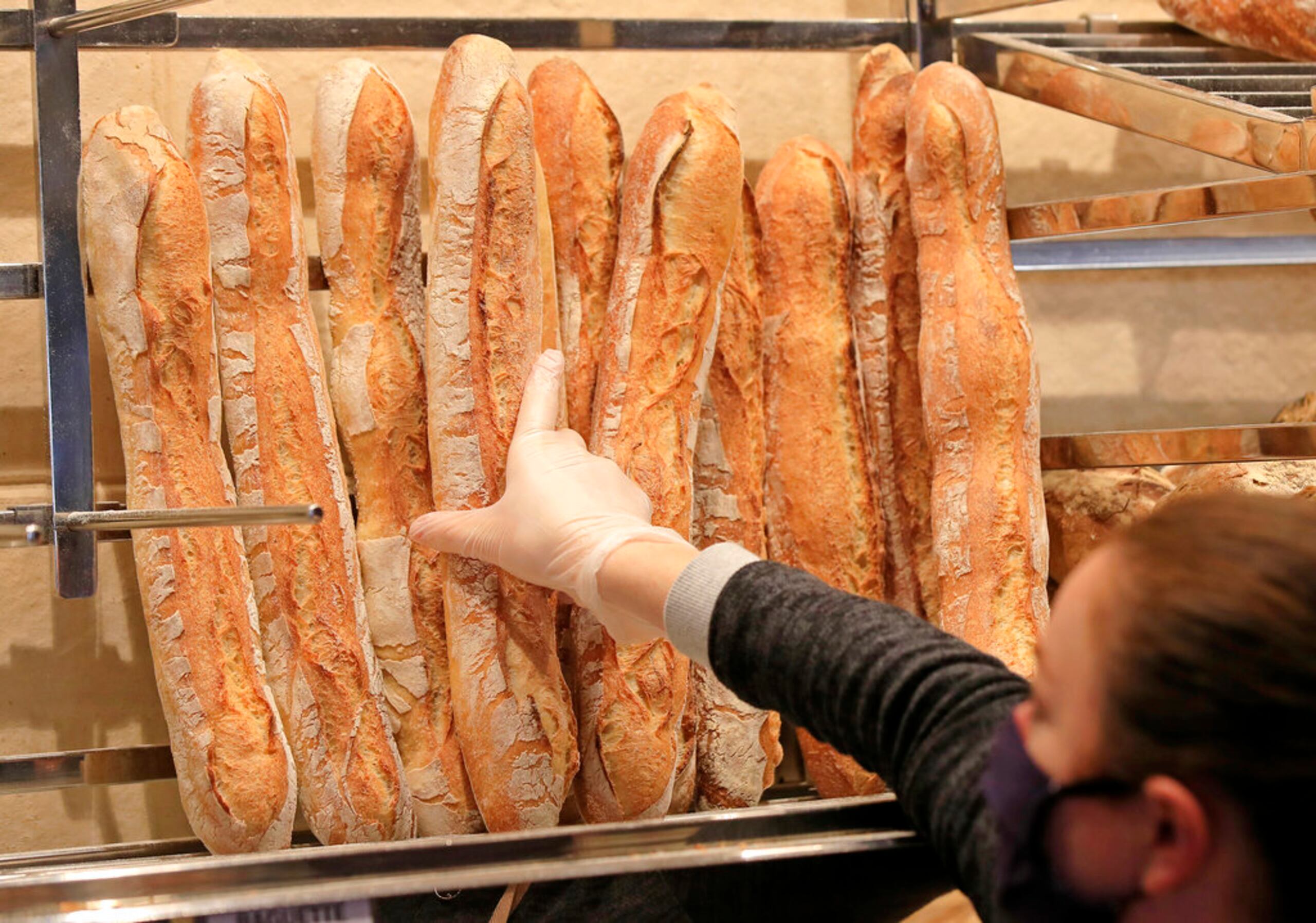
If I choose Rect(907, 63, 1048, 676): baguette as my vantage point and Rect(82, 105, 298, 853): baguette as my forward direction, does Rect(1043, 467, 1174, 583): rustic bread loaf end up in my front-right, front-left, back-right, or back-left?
back-right

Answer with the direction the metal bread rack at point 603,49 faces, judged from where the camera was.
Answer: facing the viewer
